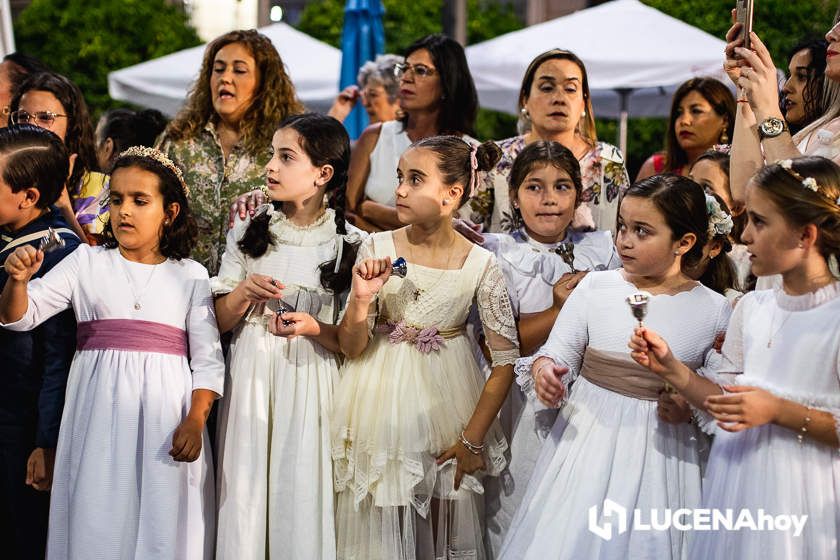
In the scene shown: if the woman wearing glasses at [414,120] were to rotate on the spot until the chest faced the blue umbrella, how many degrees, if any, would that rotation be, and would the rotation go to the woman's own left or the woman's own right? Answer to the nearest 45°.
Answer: approximately 135° to the woman's own right

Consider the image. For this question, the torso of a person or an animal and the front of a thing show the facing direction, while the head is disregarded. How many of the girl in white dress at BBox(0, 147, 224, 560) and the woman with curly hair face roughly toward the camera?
2

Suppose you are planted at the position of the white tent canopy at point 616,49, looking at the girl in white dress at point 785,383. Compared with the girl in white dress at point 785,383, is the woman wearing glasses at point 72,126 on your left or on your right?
right

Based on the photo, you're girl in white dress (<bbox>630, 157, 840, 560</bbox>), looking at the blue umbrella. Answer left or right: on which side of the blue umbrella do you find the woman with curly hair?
left

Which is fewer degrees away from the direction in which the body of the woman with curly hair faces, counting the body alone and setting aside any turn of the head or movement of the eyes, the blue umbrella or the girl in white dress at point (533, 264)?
the girl in white dress

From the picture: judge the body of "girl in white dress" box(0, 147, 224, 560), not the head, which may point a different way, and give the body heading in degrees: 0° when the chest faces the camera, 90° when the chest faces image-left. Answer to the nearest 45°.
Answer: approximately 0°

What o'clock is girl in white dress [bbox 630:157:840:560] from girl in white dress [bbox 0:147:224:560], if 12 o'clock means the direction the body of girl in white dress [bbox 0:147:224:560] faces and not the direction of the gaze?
girl in white dress [bbox 630:157:840:560] is roughly at 10 o'clock from girl in white dress [bbox 0:147:224:560].

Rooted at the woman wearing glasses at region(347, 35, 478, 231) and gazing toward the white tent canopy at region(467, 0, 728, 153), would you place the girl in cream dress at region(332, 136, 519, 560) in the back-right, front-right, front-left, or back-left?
back-right

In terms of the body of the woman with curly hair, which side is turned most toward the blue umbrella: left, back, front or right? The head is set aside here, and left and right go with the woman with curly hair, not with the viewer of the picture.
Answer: back

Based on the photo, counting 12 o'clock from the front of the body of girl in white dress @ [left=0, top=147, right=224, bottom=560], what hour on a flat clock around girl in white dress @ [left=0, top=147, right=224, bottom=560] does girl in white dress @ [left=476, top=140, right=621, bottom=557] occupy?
girl in white dress @ [left=476, top=140, right=621, bottom=557] is roughly at 9 o'clock from girl in white dress @ [left=0, top=147, right=224, bottom=560].
